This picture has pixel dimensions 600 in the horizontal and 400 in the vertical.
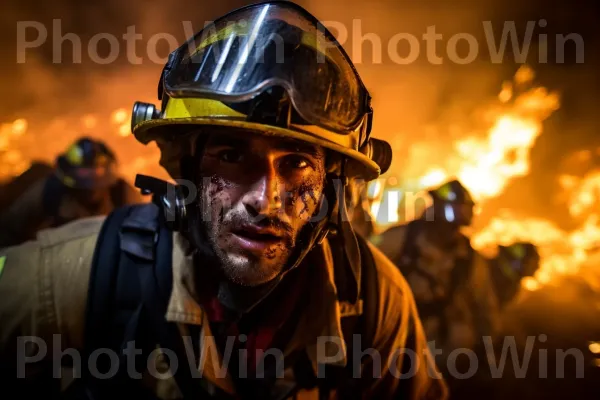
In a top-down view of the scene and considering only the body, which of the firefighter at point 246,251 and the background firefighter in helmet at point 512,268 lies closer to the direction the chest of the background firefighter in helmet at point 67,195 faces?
the firefighter

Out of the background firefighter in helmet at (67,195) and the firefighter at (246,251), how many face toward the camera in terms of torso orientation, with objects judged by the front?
2

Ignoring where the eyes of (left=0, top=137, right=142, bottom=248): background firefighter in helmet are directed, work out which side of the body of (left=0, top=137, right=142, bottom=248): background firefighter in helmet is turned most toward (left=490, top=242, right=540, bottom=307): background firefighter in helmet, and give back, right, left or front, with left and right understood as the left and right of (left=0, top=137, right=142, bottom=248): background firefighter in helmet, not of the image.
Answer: left

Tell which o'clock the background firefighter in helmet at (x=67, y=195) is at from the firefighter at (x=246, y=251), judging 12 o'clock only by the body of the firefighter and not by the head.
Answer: The background firefighter in helmet is roughly at 5 o'clock from the firefighter.

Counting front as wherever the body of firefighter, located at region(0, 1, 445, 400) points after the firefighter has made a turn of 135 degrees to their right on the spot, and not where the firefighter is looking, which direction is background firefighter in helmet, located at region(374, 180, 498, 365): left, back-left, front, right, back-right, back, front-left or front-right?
right

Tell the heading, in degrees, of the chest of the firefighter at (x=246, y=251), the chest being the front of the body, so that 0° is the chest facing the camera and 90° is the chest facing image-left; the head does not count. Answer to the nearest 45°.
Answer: approximately 0°
